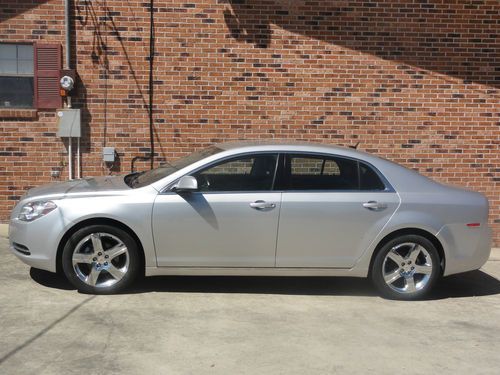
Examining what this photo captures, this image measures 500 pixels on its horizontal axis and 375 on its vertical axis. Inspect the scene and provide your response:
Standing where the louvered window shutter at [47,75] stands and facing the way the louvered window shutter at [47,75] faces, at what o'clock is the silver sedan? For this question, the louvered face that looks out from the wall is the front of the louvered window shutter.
The silver sedan is roughly at 11 o'clock from the louvered window shutter.

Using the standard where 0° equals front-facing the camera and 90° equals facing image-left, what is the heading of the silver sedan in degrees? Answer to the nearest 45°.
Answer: approximately 90°

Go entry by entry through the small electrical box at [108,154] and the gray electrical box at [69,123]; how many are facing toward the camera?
2

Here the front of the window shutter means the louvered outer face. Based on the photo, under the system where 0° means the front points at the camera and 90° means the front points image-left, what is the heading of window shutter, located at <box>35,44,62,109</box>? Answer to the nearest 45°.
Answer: approximately 0°

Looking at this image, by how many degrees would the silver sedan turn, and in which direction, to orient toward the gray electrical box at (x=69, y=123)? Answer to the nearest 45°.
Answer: approximately 45° to its right

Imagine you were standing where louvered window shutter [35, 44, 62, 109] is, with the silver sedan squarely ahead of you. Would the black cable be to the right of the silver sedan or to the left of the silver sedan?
left

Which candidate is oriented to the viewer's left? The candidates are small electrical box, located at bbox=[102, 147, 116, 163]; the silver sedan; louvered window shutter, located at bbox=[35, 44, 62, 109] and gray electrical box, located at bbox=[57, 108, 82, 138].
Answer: the silver sedan
